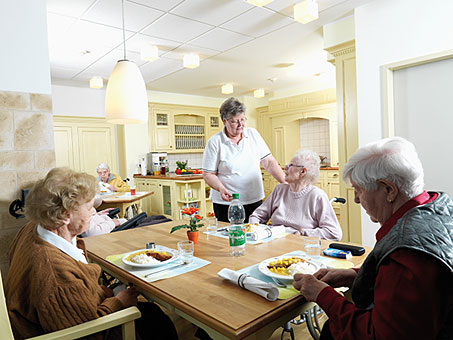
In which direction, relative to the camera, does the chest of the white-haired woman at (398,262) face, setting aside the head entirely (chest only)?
to the viewer's left

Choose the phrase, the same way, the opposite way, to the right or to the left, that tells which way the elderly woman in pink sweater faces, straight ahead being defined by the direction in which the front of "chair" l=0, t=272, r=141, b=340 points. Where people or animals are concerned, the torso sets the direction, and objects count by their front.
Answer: the opposite way

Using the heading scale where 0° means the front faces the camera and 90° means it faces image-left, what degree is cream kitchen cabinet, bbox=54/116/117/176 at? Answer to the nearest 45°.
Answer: approximately 0°

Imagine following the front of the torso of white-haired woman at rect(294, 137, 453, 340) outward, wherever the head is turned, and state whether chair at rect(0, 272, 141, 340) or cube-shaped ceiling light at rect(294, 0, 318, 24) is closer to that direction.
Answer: the chair

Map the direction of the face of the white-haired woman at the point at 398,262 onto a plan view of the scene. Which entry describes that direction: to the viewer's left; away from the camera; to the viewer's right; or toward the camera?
to the viewer's left

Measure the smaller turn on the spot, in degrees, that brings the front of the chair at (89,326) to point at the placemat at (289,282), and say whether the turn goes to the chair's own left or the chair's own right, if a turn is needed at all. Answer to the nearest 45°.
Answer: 0° — it already faces it

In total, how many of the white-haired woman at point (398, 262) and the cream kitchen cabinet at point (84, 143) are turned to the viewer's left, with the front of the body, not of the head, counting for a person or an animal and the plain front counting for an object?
1

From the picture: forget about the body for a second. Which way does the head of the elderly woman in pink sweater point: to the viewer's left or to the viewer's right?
to the viewer's left

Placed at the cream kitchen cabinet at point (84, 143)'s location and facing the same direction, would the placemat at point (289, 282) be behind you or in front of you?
in front

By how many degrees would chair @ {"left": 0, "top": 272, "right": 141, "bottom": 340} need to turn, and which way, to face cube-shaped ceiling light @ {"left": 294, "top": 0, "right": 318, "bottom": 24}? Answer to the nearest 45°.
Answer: approximately 45° to its left

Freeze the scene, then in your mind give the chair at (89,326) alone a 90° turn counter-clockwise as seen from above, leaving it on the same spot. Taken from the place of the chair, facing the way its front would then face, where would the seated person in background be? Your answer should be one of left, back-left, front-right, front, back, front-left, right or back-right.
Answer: front

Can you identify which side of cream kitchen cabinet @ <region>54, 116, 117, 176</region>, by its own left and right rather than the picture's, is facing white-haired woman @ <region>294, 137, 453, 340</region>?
front

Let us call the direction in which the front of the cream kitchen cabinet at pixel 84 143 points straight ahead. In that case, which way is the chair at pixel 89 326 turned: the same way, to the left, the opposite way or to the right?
to the left

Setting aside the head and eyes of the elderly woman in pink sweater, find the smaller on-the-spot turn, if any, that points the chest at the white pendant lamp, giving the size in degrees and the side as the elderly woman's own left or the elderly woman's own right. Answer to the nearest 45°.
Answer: approximately 45° to the elderly woman's own right

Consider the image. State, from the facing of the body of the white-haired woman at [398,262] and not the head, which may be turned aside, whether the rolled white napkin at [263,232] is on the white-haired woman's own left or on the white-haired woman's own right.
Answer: on the white-haired woman's own right

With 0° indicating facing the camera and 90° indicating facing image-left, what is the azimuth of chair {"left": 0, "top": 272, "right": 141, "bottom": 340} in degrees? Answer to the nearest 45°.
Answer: approximately 270°

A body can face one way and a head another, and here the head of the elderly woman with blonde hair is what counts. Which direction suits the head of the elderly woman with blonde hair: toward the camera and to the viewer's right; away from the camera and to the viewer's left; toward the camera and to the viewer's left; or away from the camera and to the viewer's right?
away from the camera and to the viewer's right

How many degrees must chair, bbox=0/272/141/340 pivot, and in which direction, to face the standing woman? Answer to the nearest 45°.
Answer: approximately 45° to its left
